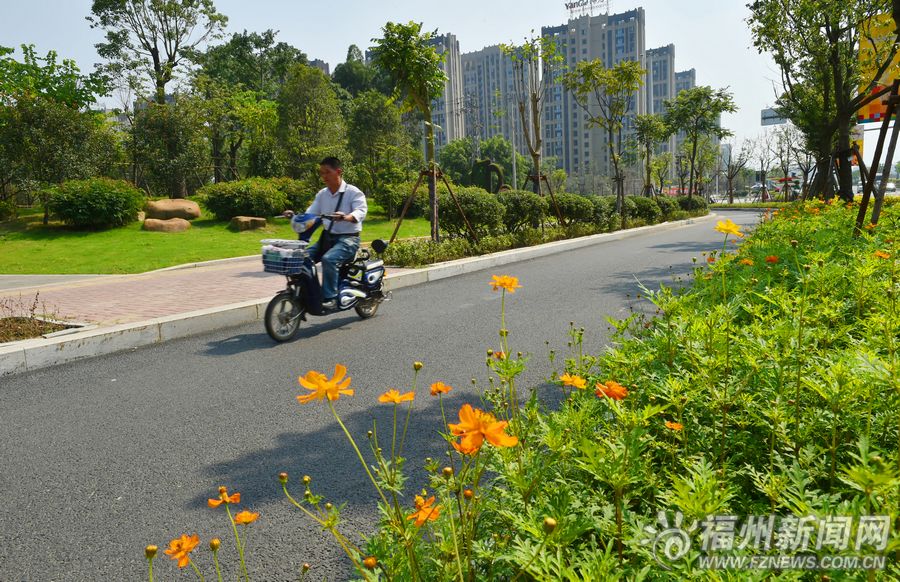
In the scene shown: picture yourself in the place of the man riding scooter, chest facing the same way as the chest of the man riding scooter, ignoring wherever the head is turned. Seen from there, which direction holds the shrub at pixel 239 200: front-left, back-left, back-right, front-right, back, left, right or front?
back-right

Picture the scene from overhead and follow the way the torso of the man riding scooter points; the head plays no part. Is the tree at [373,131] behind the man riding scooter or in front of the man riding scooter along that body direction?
behind

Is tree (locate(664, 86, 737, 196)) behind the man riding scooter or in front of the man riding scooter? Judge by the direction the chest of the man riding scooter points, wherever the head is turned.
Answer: behind

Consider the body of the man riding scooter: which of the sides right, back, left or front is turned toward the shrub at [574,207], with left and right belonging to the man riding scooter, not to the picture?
back

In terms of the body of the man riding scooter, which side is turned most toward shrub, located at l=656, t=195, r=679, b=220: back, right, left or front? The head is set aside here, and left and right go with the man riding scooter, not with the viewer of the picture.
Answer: back

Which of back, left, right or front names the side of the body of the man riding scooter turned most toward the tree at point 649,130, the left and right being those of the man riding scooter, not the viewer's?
back

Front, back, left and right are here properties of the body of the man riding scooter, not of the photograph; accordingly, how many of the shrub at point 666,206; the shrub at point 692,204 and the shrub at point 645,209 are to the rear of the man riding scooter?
3

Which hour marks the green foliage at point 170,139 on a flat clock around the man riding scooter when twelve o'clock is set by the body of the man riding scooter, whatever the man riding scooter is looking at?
The green foliage is roughly at 4 o'clock from the man riding scooter.

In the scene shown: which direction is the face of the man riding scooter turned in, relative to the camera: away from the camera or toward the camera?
toward the camera

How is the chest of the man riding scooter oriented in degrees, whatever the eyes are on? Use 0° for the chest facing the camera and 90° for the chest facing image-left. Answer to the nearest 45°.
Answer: approximately 45°

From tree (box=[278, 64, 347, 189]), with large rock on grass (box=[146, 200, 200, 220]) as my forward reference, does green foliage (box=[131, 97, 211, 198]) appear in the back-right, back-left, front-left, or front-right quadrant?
front-right

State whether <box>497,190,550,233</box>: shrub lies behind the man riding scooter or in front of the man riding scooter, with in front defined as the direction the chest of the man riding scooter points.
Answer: behind

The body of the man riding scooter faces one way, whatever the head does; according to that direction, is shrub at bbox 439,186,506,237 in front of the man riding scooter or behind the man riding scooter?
behind

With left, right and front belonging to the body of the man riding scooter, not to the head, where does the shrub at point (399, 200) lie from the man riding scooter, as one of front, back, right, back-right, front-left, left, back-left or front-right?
back-right

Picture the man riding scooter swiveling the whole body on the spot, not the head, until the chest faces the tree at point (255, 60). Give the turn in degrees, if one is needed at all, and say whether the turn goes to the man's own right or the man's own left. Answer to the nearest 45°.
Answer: approximately 135° to the man's own right
